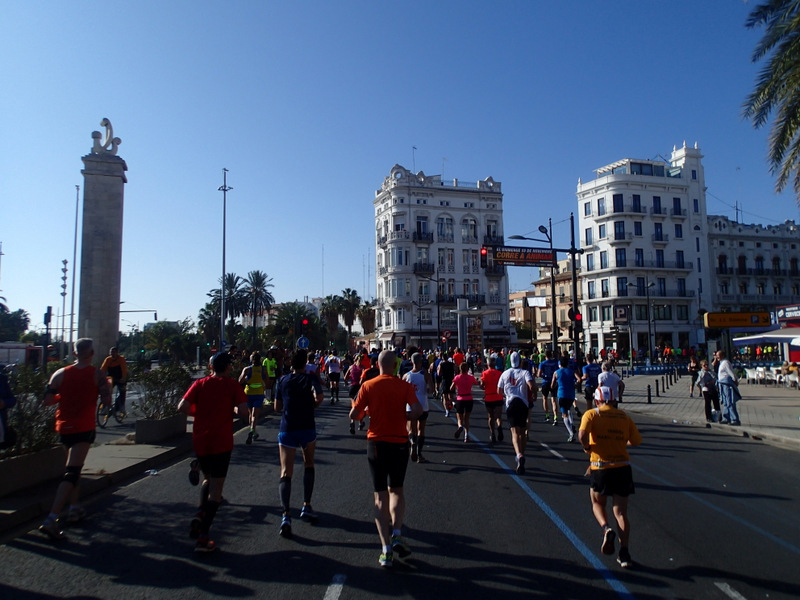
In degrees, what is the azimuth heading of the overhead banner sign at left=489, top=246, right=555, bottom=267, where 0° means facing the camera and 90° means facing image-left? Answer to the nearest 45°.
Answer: approximately 0°

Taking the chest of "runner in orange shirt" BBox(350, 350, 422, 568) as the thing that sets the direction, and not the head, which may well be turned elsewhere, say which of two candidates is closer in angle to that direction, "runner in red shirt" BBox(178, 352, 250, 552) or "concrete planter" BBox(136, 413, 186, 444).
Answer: the concrete planter

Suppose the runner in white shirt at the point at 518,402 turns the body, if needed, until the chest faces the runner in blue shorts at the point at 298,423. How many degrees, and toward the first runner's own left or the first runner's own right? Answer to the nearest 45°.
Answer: approximately 135° to the first runner's own left

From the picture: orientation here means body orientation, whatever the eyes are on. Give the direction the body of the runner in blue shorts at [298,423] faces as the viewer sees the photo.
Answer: away from the camera

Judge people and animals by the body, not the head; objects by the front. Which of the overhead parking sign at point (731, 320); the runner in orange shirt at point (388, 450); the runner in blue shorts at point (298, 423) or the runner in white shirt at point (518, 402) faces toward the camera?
the overhead parking sign

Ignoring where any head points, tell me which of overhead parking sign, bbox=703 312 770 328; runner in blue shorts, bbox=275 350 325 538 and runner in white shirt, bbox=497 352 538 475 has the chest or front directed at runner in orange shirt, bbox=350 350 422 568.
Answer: the overhead parking sign

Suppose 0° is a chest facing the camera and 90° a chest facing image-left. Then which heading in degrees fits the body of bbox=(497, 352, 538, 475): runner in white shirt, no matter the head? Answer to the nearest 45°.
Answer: approximately 180°

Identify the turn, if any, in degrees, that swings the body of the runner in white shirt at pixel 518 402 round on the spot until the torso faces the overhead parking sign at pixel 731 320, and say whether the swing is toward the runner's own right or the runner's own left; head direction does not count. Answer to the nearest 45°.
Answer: approximately 45° to the runner's own right

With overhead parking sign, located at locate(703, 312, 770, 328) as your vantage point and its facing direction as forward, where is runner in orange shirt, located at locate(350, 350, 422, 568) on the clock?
The runner in orange shirt is roughly at 12 o'clock from the overhead parking sign.

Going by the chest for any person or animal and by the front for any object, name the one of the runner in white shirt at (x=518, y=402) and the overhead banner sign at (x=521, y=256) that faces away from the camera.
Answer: the runner in white shirt

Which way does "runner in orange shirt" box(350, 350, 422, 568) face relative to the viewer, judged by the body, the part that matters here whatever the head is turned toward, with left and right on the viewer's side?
facing away from the viewer

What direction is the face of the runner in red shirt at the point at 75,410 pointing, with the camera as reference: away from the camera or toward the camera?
away from the camera
